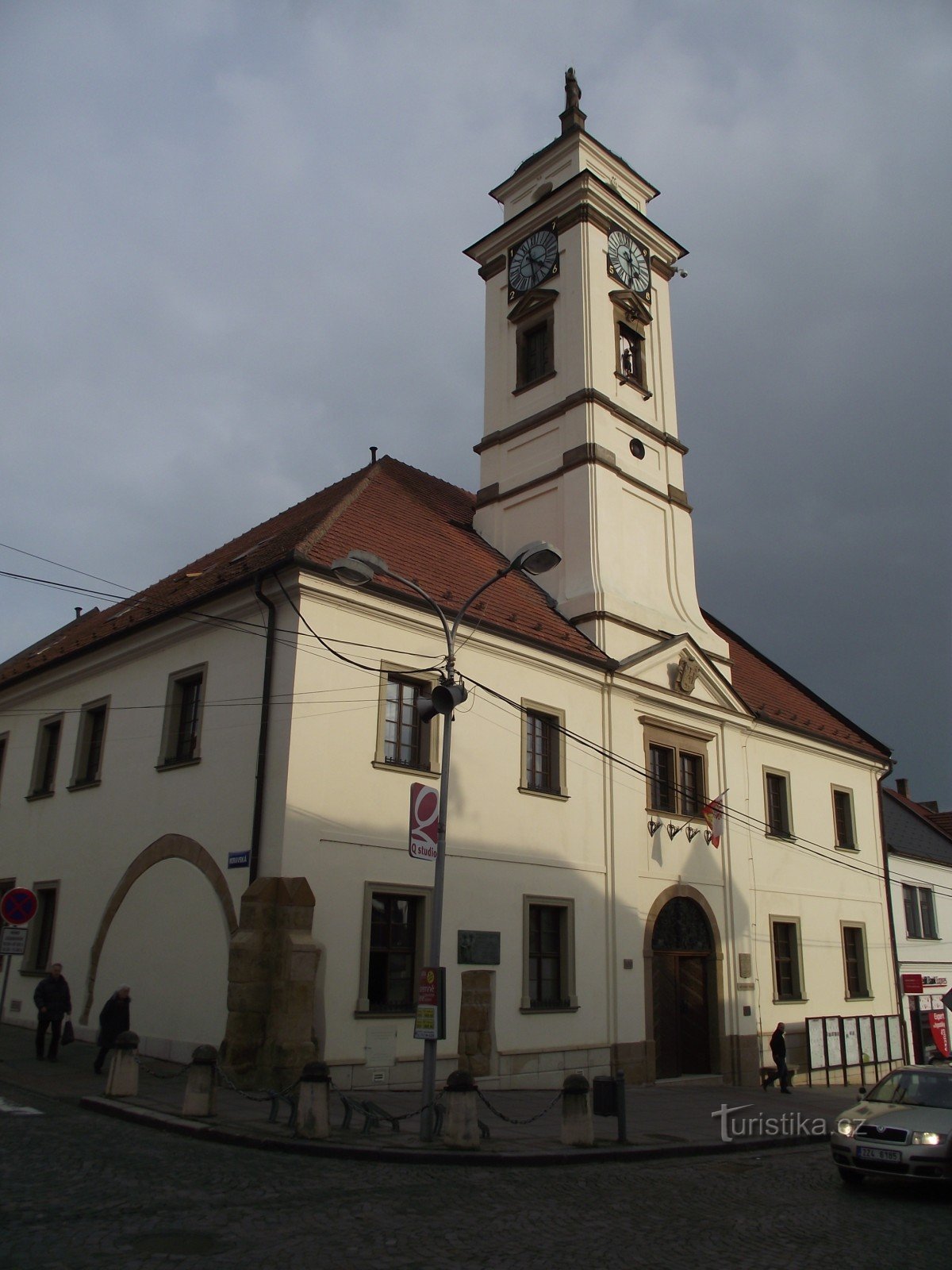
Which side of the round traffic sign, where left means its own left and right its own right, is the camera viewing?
front

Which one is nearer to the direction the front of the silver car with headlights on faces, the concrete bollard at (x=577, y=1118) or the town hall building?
the concrete bollard

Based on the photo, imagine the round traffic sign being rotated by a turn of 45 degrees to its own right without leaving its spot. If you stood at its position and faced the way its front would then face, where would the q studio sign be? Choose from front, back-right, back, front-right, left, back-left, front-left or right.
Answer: left

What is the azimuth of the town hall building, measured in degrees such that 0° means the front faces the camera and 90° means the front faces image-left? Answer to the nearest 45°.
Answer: approximately 315°

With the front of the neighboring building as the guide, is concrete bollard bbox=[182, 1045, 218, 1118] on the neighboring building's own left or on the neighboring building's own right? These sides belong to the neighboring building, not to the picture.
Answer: on the neighboring building's own right

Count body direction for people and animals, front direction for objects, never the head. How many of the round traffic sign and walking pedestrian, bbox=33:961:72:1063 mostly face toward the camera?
2

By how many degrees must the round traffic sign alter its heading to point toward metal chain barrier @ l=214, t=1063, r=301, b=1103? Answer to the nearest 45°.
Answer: approximately 45° to its left

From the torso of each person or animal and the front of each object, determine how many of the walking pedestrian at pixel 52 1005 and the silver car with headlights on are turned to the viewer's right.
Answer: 0

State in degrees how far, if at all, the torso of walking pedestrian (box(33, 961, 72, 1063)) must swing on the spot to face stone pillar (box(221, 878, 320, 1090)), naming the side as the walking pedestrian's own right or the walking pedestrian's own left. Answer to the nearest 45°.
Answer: approximately 45° to the walking pedestrian's own left

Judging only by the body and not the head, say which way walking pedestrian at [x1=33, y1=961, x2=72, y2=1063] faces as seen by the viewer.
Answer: toward the camera
